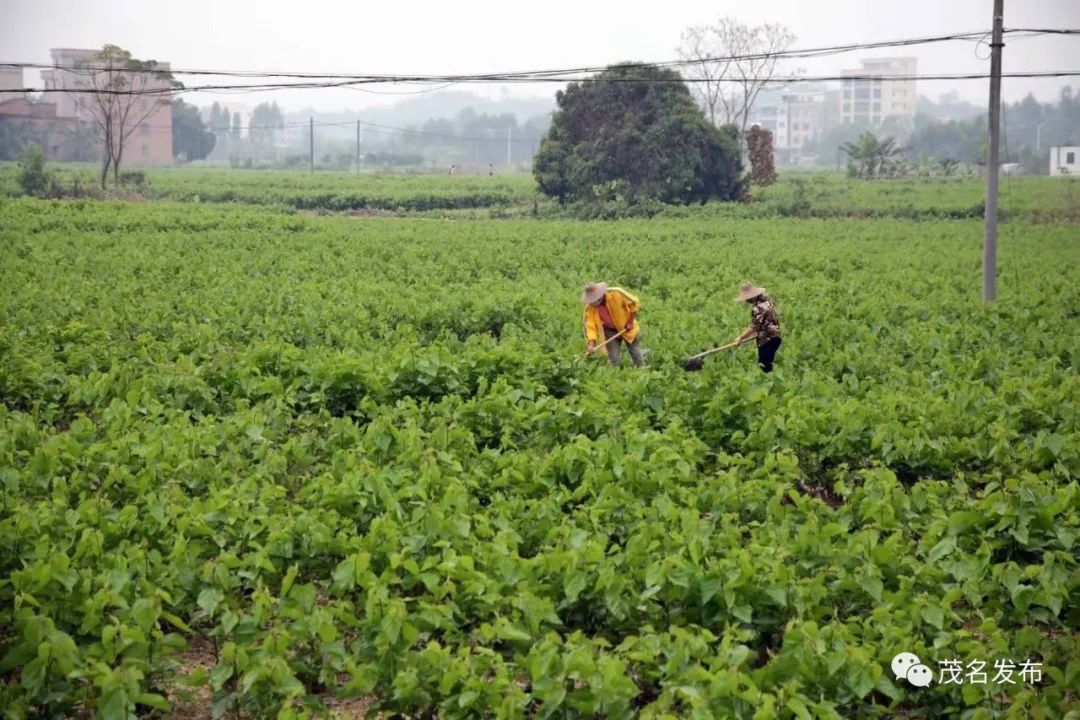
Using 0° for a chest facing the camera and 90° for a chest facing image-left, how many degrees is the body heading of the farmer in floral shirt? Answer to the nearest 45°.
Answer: approximately 90°

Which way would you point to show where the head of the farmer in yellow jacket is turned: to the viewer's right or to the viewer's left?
to the viewer's left

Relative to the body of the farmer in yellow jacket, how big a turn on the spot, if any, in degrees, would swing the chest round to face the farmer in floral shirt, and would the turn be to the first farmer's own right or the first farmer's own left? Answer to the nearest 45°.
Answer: approximately 135° to the first farmer's own left

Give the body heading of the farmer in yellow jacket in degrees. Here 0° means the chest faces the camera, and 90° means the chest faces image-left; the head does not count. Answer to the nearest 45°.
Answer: approximately 45°

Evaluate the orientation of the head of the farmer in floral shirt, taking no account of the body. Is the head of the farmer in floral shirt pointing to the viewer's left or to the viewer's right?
to the viewer's left

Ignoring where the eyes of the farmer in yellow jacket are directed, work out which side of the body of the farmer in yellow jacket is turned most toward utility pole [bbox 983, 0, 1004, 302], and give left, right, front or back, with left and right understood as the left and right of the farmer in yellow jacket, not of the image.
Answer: back

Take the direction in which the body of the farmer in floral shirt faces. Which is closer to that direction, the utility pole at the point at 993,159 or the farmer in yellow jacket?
the farmer in yellow jacket

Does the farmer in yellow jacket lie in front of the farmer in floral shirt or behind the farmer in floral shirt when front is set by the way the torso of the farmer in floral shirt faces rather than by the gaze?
in front

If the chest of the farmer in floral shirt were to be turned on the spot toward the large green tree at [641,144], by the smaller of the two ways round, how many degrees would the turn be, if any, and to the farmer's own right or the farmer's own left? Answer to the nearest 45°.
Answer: approximately 90° to the farmer's own right
